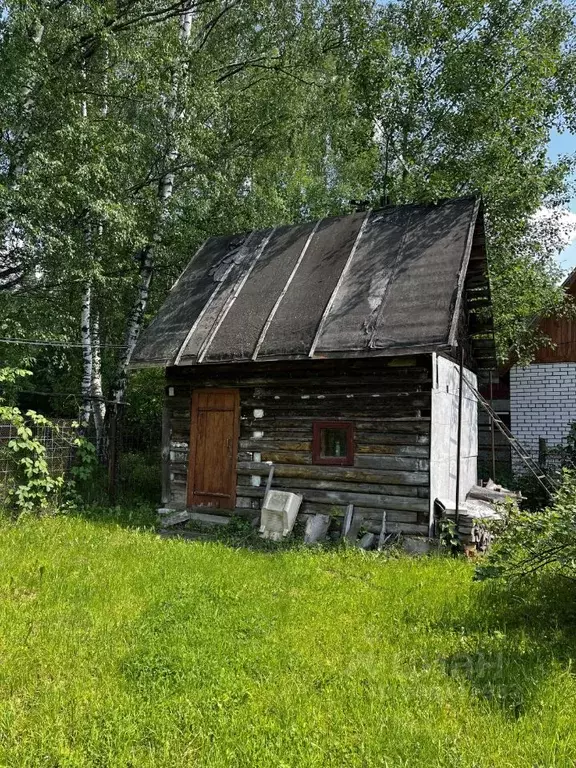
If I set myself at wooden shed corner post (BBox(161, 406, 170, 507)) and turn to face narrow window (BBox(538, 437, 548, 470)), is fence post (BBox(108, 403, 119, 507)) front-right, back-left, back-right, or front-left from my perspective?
back-left

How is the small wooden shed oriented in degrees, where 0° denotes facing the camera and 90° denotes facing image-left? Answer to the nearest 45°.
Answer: approximately 45°

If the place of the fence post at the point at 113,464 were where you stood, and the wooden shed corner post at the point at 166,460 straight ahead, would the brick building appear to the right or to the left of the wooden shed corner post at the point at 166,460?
left

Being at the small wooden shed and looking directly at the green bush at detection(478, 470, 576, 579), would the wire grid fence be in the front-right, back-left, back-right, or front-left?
back-right

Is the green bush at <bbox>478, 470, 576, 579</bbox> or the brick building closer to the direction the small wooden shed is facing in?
the green bush

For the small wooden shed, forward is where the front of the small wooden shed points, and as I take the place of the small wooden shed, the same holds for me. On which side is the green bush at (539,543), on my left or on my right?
on my left
